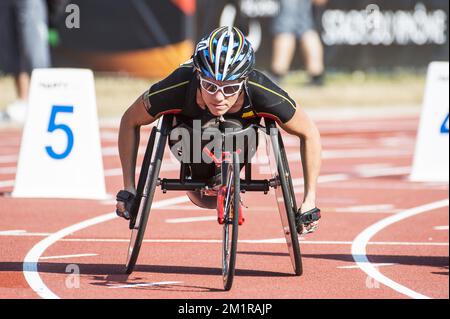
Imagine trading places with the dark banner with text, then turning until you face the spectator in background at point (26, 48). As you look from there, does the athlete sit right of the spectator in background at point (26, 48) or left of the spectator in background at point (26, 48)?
left

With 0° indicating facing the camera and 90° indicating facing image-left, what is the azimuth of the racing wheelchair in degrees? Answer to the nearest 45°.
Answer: approximately 0°

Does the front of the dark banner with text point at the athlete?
yes

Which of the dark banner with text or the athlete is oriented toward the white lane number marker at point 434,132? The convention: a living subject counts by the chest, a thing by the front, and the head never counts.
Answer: the dark banner with text

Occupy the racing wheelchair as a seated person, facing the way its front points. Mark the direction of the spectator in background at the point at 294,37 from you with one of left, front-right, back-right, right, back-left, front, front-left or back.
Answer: back

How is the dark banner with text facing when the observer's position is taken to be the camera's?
facing the viewer

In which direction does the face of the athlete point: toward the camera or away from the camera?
toward the camera

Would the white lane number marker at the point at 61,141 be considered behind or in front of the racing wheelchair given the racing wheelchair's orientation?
behind

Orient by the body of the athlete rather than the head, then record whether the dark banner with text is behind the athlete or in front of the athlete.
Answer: behind

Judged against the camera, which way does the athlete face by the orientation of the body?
toward the camera

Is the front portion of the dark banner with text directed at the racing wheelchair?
yes
